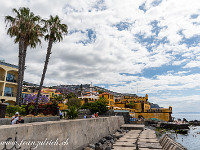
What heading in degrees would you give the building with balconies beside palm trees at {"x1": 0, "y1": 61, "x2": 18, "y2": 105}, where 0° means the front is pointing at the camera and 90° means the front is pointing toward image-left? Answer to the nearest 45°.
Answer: approximately 315°

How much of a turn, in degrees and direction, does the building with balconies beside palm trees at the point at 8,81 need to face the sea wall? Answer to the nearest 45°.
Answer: approximately 45° to its right

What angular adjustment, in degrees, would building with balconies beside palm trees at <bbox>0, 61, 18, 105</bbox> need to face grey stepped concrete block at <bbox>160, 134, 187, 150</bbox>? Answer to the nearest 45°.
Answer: approximately 45° to its right
